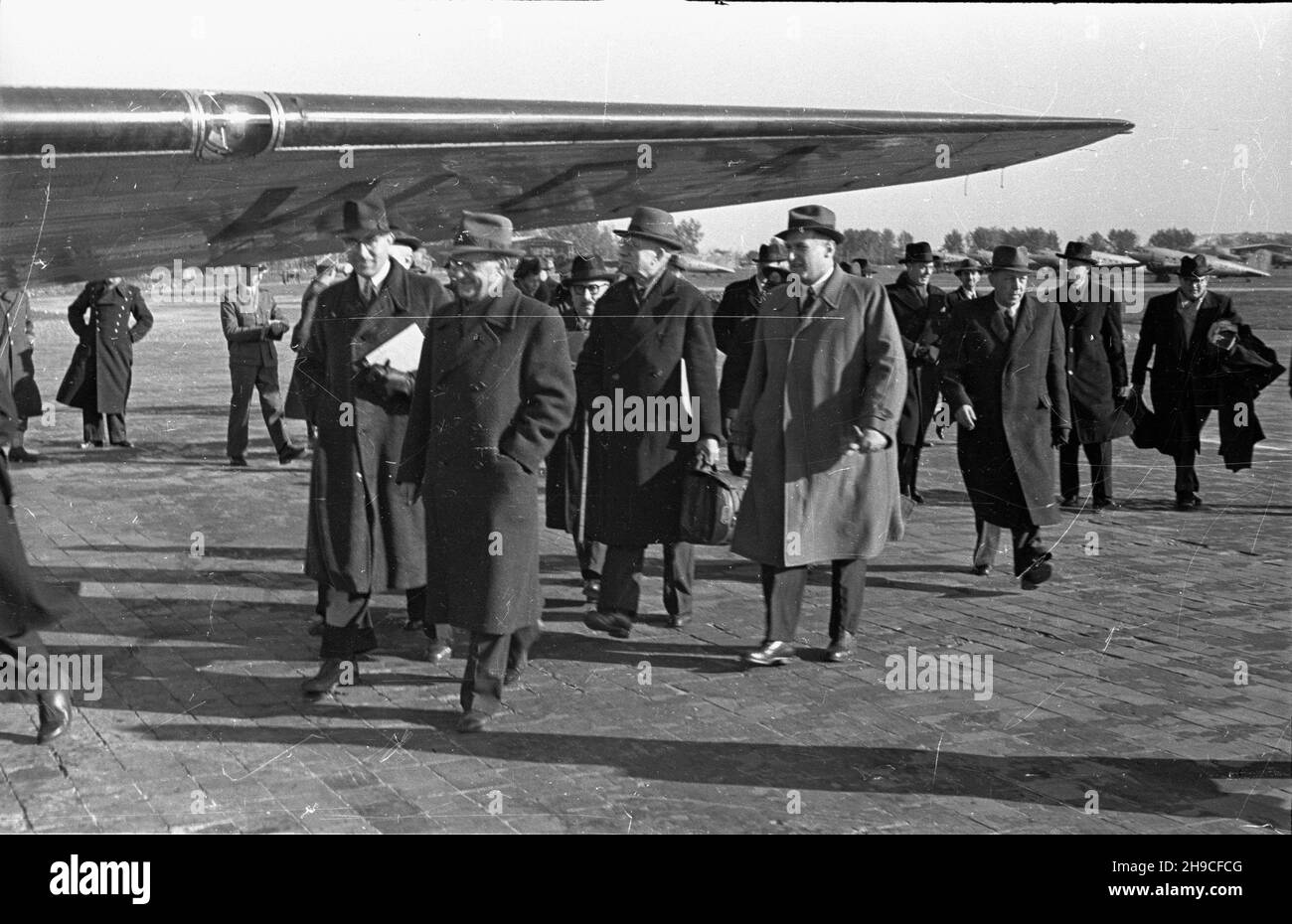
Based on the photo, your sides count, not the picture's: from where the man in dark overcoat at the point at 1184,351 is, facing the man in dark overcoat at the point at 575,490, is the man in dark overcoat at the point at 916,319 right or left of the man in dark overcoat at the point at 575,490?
right

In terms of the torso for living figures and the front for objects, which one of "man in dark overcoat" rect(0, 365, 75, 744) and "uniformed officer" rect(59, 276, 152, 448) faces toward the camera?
the uniformed officer

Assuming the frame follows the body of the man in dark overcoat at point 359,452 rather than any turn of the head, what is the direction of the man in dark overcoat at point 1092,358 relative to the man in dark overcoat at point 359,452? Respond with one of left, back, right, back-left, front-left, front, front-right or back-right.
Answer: back

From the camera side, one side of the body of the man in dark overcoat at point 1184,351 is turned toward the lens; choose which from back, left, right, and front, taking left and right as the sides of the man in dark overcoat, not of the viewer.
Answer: front

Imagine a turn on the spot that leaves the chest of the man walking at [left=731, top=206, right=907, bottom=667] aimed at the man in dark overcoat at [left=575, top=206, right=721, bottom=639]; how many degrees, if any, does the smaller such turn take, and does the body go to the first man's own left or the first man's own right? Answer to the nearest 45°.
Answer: approximately 90° to the first man's own right

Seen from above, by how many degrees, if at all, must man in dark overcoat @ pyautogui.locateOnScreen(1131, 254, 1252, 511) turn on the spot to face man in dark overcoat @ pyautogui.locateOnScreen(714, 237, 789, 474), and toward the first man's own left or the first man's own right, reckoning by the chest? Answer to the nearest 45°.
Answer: approximately 45° to the first man's own right

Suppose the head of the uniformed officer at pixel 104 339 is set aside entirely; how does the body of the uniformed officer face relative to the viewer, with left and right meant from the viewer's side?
facing the viewer

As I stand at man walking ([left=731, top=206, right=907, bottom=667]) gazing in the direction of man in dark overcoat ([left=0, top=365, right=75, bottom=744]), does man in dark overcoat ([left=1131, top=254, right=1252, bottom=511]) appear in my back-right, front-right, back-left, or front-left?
back-right

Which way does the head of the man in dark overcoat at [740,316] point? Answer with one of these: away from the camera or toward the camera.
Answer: toward the camera

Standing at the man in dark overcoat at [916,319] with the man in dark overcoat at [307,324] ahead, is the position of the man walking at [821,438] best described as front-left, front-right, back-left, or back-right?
front-left

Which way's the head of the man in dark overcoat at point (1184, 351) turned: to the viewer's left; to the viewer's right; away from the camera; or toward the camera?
toward the camera

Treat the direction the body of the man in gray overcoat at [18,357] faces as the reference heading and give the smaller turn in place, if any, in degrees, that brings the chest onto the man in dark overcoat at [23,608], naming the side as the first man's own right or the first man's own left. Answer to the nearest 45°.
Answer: approximately 45° to the first man's own right
